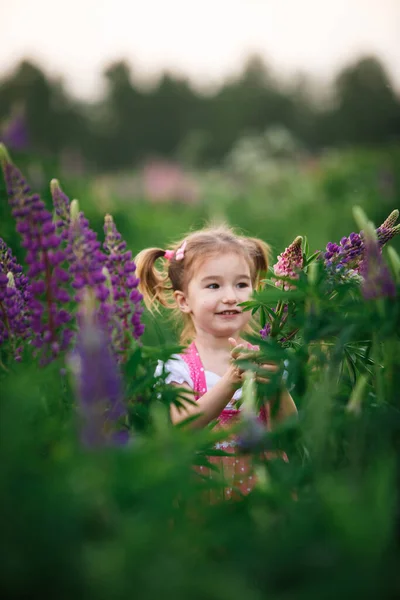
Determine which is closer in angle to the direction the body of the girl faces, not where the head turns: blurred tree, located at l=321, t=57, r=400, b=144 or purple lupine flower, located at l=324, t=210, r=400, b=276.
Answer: the purple lupine flower

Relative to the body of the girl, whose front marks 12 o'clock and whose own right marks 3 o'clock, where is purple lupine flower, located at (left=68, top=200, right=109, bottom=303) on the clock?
The purple lupine flower is roughly at 2 o'clock from the girl.

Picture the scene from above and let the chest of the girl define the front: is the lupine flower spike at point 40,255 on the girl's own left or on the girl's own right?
on the girl's own right

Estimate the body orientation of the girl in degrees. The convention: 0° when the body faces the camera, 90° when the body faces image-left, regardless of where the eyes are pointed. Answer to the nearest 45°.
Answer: approximately 315°

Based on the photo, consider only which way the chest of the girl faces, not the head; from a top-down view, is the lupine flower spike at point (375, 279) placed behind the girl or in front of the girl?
in front

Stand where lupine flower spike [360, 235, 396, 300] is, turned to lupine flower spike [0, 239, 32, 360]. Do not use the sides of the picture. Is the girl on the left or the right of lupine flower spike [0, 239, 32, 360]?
right

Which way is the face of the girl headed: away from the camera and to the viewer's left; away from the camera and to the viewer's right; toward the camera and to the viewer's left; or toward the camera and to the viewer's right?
toward the camera and to the viewer's right

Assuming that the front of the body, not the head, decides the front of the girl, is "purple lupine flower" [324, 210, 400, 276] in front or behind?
in front

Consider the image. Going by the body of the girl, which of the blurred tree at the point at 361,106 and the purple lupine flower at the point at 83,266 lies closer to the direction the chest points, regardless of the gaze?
the purple lupine flower

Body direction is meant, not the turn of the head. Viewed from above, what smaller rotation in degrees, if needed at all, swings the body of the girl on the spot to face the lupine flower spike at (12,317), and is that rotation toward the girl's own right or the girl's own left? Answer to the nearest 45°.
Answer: approximately 90° to the girl's own right
